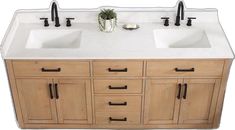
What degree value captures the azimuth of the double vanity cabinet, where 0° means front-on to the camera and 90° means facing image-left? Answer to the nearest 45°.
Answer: approximately 0°
